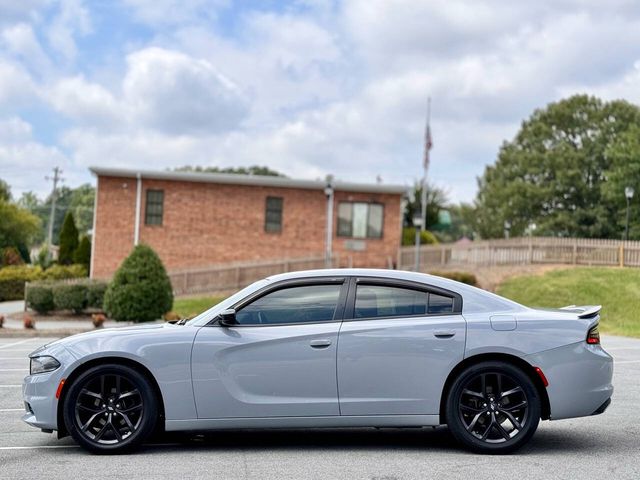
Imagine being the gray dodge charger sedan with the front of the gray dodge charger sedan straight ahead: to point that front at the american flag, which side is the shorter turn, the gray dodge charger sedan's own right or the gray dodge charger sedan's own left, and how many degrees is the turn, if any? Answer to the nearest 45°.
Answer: approximately 90° to the gray dodge charger sedan's own right

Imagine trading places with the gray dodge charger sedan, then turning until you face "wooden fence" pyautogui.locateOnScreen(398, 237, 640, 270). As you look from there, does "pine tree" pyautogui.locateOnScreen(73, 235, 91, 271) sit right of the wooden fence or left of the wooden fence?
left

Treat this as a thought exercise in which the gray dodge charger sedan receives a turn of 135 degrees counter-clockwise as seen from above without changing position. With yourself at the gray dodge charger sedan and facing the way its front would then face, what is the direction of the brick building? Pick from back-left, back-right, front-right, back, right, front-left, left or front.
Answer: back-left

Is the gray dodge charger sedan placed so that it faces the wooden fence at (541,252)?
no

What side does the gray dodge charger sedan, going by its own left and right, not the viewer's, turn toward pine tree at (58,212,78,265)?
right

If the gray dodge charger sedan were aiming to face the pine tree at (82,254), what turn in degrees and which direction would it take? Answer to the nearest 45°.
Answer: approximately 90° to its right

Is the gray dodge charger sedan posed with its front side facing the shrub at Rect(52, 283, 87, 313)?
no

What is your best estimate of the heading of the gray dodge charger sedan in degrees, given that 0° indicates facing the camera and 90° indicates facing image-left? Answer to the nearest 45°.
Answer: approximately 90°

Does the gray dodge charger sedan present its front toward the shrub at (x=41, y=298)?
no

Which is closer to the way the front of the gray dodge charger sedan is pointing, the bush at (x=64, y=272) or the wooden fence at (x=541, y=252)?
the bush

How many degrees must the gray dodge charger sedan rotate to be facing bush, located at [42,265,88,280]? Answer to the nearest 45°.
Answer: approximately 90° to its right

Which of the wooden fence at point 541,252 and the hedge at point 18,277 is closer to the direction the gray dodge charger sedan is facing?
the hedge

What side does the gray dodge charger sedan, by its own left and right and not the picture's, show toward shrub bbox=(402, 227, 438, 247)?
right
